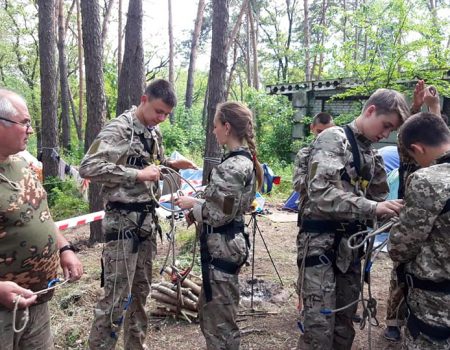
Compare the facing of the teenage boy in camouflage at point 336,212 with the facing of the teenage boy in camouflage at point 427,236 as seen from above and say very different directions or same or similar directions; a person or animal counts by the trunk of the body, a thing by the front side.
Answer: very different directions

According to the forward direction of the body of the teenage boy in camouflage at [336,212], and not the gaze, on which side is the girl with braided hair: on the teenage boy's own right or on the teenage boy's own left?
on the teenage boy's own right

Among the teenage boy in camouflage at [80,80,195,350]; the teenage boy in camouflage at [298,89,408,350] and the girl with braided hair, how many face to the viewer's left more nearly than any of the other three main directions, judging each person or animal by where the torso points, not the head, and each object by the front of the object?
1

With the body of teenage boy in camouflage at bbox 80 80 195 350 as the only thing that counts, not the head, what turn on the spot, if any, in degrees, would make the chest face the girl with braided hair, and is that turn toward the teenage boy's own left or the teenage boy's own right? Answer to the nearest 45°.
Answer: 0° — they already face them

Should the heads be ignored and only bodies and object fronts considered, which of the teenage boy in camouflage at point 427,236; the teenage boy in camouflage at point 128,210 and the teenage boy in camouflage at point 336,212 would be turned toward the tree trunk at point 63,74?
the teenage boy in camouflage at point 427,236

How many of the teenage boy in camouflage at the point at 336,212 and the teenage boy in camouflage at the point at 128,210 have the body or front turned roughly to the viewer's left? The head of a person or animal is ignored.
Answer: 0

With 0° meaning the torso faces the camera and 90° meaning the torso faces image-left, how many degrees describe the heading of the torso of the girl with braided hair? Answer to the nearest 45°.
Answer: approximately 90°

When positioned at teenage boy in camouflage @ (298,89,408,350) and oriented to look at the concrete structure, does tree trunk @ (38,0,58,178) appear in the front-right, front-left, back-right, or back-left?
front-left

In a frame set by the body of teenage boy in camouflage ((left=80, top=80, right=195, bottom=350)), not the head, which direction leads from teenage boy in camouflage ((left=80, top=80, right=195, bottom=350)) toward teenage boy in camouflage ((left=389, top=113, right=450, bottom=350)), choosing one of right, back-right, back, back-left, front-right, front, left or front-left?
front

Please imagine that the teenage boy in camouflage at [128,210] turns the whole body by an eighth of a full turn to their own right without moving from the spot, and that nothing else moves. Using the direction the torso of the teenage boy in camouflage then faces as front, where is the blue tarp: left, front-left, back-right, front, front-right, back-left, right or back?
back-left

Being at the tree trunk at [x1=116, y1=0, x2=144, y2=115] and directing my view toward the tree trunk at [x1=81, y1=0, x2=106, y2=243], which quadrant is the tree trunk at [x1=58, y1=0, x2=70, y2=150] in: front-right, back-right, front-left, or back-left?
front-right

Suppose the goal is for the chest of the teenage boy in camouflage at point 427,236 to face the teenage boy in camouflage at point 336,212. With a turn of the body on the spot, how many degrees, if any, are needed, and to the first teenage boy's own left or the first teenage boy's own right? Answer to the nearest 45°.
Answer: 0° — they already face them

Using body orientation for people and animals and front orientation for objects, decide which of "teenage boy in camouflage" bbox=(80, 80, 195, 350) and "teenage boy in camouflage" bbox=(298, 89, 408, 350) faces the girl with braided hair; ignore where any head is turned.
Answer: "teenage boy in camouflage" bbox=(80, 80, 195, 350)
